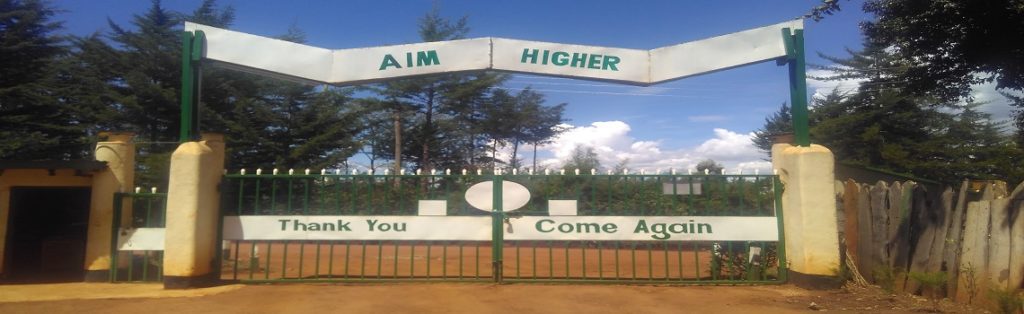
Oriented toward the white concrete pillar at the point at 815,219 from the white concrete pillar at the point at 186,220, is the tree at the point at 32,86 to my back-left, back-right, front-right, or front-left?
back-left

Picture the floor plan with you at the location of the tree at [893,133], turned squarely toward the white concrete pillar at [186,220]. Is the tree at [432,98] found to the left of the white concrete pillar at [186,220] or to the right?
right

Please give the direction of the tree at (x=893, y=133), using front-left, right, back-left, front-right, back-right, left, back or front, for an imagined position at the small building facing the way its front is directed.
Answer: left

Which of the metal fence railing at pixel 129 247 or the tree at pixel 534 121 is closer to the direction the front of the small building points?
the metal fence railing

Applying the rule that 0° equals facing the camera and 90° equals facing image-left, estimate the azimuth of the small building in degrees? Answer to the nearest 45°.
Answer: approximately 0°

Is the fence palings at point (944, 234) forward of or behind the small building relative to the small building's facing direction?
forward

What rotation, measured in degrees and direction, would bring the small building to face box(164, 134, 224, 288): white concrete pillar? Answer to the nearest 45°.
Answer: approximately 45° to its left

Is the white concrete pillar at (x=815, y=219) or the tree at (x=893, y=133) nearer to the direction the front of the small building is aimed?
the white concrete pillar

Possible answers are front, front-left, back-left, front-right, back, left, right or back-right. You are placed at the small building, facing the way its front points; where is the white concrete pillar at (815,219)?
front-left

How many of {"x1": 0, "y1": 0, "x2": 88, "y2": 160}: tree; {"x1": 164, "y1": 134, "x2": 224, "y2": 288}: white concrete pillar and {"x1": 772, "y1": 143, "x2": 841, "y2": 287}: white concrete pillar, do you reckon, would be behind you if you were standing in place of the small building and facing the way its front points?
1

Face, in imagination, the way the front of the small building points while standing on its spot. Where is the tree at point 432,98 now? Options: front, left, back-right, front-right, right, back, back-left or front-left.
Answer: back-left

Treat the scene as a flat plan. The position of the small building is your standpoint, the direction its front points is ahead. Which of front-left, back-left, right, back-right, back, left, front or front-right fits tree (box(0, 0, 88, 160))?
back
